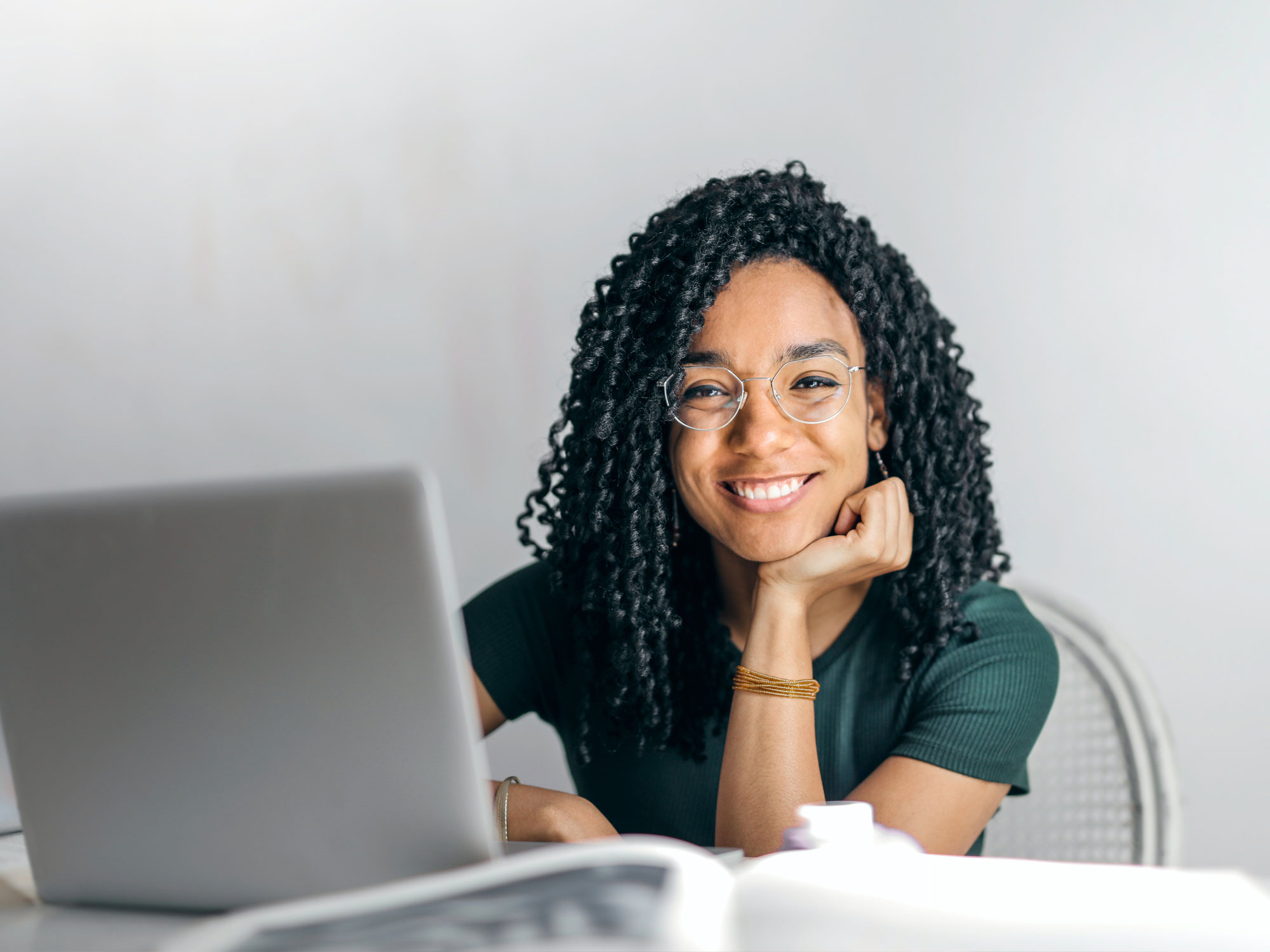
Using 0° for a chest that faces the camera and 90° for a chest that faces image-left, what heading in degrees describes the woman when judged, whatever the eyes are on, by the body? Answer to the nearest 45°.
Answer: approximately 0°

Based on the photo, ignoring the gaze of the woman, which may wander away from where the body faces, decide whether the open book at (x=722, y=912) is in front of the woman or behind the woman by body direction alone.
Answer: in front

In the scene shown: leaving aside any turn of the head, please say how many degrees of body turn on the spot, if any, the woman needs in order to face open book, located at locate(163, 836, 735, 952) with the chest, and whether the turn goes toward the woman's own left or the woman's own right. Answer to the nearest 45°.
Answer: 0° — they already face it

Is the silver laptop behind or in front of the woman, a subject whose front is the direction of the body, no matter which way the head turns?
in front
